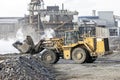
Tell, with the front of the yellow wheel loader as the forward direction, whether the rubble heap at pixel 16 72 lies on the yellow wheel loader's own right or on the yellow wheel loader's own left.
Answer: on the yellow wheel loader's own left

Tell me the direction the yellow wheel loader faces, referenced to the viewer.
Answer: facing away from the viewer and to the left of the viewer
